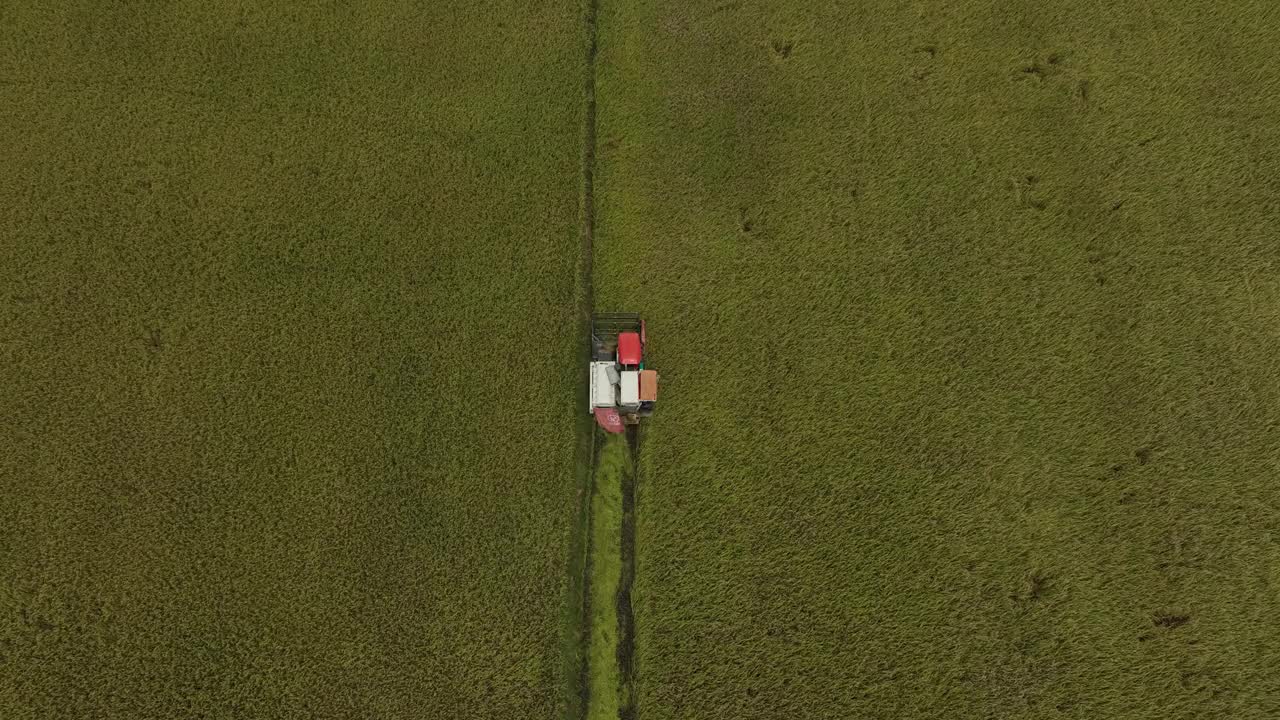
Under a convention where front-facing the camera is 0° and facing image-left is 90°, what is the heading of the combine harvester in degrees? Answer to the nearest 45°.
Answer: approximately 180°
